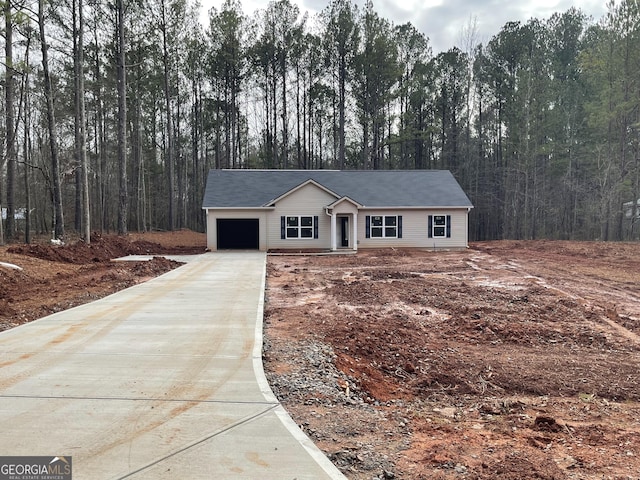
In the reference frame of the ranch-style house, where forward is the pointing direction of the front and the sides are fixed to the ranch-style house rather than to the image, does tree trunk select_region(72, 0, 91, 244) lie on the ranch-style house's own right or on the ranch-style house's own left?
on the ranch-style house's own right

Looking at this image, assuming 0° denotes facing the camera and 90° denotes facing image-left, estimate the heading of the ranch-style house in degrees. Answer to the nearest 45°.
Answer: approximately 0°
